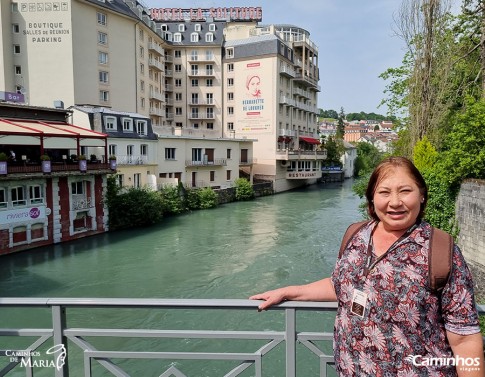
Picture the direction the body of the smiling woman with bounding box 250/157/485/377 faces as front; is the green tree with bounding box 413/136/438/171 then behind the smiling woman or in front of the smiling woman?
behind

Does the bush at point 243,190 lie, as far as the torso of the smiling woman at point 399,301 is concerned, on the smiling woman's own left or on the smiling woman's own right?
on the smiling woman's own right

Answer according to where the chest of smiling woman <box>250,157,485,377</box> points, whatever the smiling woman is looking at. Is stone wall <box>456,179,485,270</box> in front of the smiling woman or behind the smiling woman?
behind

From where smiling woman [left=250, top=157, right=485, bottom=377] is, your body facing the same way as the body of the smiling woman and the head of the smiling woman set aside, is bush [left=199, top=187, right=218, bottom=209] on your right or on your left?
on your right

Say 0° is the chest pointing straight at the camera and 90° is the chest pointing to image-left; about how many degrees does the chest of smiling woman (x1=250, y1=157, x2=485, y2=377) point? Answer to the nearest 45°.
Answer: approximately 45°

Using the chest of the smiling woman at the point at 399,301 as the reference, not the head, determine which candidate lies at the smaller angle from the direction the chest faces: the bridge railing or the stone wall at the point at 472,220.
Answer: the bridge railing

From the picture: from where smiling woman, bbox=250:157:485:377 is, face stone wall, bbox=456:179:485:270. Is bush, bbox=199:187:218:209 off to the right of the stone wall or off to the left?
left
